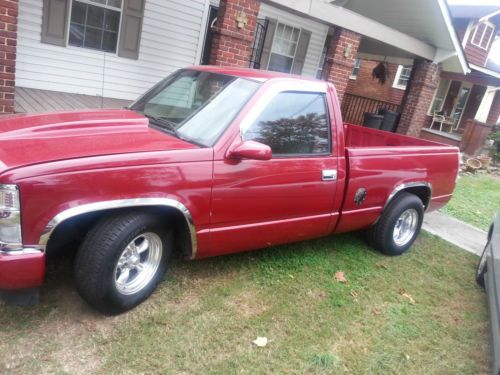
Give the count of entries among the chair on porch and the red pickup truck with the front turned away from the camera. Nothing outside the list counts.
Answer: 0

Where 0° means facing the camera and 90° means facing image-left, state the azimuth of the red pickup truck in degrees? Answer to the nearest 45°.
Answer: approximately 45°

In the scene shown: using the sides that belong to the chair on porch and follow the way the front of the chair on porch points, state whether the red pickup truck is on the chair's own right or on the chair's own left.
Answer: on the chair's own right

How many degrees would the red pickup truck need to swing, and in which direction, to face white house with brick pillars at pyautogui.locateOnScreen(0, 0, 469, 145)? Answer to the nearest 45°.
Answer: approximately 135° to its right

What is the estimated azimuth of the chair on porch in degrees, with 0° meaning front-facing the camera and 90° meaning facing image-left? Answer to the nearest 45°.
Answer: approximately 315°

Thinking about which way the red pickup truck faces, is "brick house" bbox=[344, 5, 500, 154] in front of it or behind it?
behind

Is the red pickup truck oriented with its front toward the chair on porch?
no
